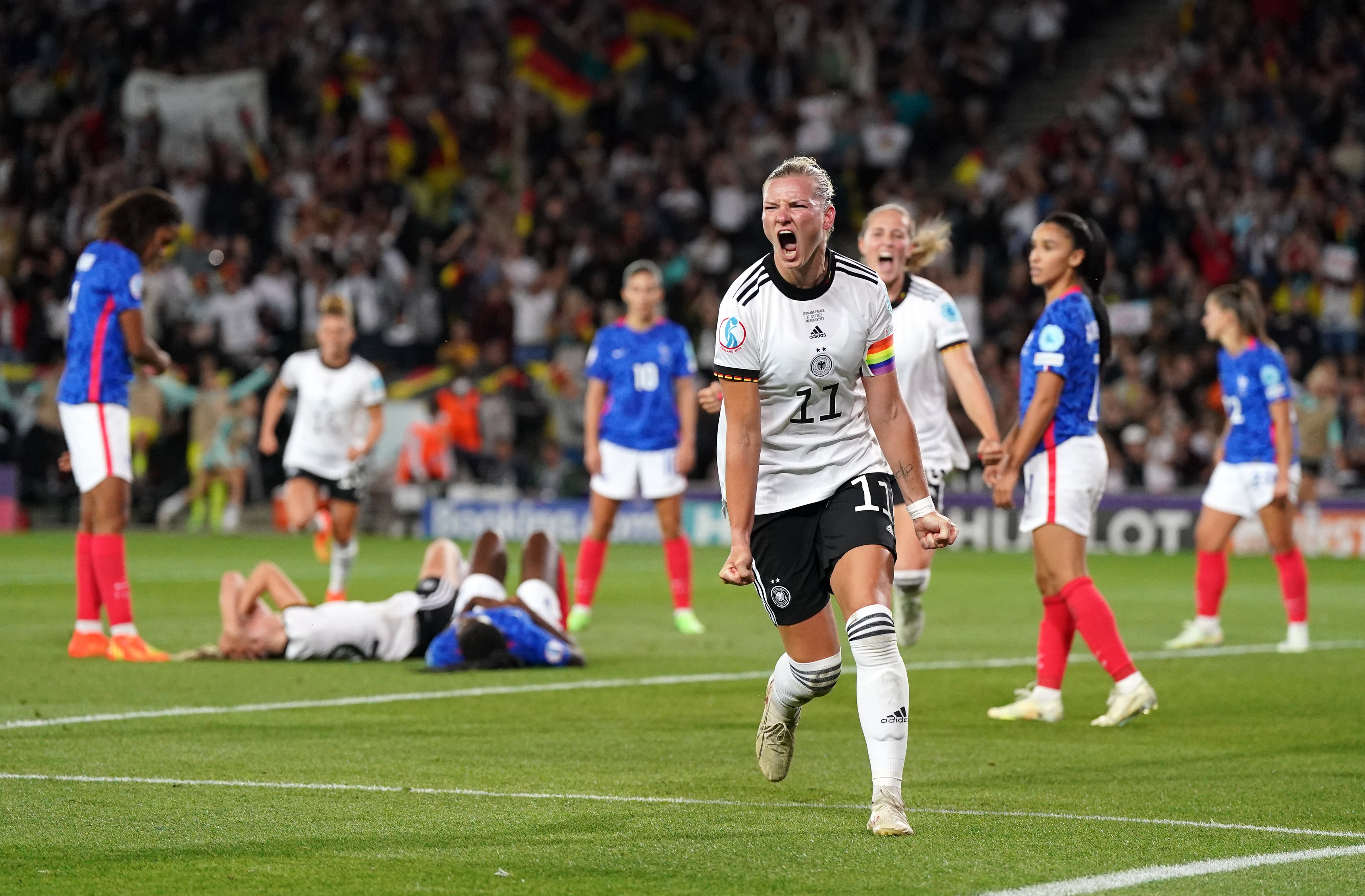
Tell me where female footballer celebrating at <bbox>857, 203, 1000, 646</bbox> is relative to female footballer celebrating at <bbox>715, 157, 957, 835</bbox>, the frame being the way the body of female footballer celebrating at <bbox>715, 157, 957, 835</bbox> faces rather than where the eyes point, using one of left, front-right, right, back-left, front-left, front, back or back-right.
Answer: back

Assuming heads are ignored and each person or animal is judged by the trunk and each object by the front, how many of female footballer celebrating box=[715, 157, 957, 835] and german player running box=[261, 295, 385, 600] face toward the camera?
2

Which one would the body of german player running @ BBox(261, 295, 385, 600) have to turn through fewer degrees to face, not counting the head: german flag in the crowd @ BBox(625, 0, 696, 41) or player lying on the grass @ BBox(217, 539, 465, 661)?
the player lying on the grass

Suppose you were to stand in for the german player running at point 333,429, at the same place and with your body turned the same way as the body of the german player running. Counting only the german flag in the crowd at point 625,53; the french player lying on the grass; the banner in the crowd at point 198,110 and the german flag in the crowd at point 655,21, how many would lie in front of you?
1

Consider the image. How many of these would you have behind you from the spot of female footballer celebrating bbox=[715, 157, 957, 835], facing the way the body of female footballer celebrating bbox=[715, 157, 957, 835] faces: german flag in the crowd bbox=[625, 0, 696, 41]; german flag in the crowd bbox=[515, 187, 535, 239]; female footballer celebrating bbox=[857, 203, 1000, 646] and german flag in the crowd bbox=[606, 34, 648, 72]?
4

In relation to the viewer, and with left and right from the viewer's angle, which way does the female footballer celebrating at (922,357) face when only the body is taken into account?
facing the viewer and to the left of the viewer

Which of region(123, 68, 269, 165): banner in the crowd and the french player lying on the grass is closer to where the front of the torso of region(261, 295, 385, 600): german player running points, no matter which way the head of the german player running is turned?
the french player lying on the grass

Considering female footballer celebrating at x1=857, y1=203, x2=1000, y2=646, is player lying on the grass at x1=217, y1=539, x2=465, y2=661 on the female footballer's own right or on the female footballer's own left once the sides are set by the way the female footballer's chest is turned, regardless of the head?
on the female footballer's own right

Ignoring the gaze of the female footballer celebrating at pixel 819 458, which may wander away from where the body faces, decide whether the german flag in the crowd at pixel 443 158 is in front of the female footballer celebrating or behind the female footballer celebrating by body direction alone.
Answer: behind

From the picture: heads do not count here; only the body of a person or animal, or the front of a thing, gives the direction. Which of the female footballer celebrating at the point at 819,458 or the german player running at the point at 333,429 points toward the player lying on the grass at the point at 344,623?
the german player running

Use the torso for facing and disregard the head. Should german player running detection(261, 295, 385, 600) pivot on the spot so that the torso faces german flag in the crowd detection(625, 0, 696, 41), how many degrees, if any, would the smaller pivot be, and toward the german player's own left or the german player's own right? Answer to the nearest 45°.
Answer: approximately 180°

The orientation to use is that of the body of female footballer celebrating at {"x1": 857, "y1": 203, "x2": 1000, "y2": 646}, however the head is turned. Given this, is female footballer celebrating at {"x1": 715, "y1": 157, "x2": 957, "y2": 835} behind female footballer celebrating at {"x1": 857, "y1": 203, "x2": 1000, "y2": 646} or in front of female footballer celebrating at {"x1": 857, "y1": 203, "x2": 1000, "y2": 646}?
in front
